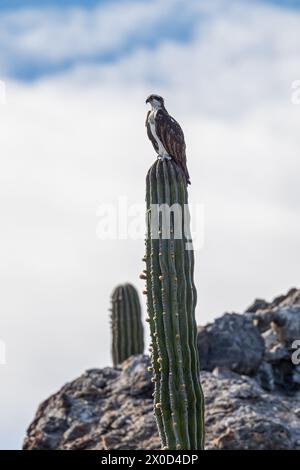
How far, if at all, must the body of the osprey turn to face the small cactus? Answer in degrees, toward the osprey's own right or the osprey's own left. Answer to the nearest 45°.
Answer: approximately 135° to the osprey's own right

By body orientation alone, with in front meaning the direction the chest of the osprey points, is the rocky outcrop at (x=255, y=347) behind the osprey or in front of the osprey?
behind

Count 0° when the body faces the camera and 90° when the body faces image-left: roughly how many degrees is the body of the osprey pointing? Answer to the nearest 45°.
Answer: approximately 45°

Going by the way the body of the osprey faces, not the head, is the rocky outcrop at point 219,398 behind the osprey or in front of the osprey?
behind

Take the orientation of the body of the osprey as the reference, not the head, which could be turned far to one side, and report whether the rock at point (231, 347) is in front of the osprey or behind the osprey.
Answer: behind
